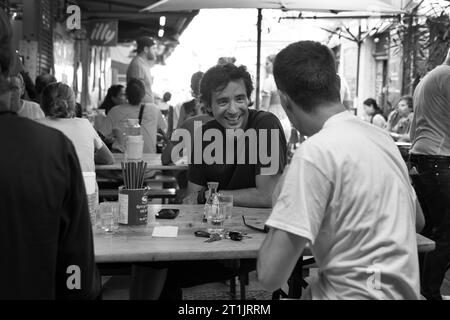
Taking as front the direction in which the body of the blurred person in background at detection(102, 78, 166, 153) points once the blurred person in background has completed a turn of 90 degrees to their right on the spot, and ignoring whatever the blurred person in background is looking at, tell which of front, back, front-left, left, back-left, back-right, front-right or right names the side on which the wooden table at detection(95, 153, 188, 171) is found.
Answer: right

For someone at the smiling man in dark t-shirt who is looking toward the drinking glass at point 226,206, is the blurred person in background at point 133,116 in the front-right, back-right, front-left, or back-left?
back-right

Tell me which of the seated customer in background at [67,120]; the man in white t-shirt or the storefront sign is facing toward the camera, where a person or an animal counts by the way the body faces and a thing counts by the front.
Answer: the storefront sign

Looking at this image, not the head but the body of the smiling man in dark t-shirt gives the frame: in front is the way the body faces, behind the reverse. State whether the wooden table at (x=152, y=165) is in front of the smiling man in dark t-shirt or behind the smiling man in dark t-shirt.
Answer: behind

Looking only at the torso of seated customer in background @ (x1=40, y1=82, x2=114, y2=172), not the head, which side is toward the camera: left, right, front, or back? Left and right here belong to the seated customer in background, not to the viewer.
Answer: back

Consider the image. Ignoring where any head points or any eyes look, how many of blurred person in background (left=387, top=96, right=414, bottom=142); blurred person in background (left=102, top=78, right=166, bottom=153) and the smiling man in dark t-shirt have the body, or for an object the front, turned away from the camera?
1

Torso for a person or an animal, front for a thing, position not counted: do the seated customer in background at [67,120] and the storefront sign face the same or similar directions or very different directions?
very different directions

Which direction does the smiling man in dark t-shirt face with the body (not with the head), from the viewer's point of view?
toward the camera

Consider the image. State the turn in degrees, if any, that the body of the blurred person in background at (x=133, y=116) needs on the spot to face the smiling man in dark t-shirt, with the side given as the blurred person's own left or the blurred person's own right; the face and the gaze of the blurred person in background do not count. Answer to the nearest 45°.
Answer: approximately 180°

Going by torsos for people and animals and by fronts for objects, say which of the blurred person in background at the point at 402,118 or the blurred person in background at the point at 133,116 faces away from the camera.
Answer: the blurred person in background at the point at 133,116

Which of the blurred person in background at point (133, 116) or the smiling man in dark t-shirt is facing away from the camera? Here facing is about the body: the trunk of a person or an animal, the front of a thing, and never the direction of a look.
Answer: the blurred person in background

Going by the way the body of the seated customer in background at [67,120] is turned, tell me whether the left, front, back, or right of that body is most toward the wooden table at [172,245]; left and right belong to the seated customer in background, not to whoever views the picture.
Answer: back

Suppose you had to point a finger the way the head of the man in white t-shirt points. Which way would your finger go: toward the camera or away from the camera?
away from the camera

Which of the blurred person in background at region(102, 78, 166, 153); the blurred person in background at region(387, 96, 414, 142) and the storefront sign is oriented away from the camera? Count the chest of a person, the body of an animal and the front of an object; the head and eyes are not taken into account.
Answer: the blurred person in background at region(102, 78, 166, 153)

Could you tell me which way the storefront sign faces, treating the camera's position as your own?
facing the viewer

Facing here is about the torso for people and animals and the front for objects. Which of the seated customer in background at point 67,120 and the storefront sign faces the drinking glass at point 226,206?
the storefront sign

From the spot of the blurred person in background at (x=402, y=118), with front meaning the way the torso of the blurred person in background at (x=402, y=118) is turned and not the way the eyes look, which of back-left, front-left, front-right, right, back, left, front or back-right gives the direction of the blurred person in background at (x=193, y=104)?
front

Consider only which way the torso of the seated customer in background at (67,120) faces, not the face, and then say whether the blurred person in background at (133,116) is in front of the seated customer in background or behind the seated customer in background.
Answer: in front

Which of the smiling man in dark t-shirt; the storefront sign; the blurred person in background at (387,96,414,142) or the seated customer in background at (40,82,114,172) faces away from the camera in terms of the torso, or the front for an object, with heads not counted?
the seated customer in background

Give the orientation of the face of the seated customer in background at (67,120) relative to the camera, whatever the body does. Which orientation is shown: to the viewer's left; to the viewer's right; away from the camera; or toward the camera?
away from the camera

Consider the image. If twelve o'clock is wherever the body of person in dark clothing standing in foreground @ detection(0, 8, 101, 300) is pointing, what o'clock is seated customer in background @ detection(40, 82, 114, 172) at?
The seated customer in background is roughly at 12 o'clock from the person in dark clothing standing in foreground.
